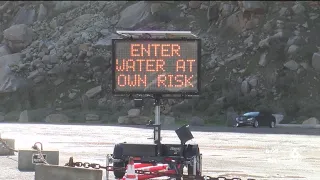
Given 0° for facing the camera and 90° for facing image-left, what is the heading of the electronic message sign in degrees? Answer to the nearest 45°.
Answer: approximately 0°

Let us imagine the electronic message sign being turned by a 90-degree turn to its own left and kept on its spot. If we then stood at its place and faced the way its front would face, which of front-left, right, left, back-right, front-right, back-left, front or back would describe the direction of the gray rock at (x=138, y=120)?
left

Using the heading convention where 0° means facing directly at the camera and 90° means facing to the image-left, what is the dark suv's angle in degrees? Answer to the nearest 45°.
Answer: approximately 45°

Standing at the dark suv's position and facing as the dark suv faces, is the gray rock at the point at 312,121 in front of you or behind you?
behind

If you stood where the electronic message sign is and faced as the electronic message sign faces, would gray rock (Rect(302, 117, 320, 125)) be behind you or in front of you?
behind

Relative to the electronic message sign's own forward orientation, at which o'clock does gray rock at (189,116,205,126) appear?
The gray rock is roughly at 6 o'clock from the electronic message sign.
